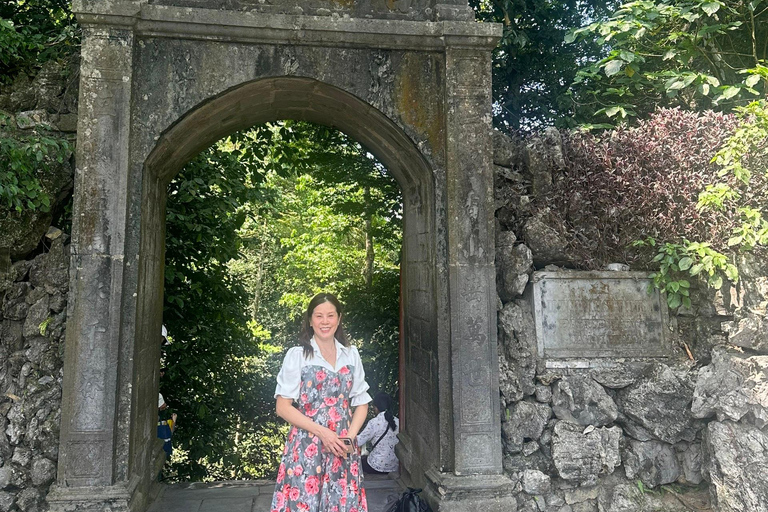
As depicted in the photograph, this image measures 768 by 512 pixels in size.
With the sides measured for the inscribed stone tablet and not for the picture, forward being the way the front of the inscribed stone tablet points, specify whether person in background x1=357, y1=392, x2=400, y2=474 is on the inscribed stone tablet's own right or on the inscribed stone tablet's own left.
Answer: on the inscribed stone tablet's own right

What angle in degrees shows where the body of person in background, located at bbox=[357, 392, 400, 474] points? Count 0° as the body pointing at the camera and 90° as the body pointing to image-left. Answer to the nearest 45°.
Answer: approximately 135°

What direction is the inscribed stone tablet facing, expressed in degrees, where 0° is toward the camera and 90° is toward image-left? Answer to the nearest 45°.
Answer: approximately 0°

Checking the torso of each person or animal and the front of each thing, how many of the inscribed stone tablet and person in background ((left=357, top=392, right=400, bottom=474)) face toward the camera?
1

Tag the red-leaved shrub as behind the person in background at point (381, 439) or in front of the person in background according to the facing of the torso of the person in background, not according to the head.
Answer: behind

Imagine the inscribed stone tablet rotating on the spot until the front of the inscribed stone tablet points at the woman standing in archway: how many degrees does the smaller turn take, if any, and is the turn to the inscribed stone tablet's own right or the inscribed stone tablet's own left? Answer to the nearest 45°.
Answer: approximately 45° to the inscribed stone tablet's own right

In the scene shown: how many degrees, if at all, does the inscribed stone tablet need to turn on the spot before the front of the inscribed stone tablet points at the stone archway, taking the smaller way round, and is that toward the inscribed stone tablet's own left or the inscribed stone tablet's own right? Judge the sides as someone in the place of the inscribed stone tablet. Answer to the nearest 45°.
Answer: approximately 45° to the inscribed stone tablet's own right

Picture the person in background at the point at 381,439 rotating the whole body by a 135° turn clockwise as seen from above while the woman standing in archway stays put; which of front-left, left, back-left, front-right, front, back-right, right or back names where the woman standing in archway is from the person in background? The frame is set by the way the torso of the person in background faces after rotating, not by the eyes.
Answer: right
